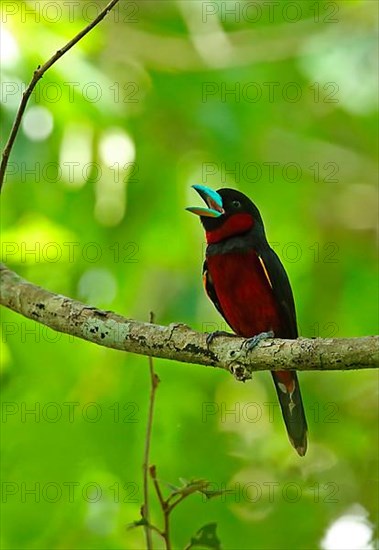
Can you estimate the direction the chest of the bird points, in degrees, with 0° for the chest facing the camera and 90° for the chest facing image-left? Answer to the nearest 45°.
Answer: approximately 45°

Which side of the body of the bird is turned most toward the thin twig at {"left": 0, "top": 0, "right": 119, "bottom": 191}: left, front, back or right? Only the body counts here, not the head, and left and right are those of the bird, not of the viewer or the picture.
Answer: front
